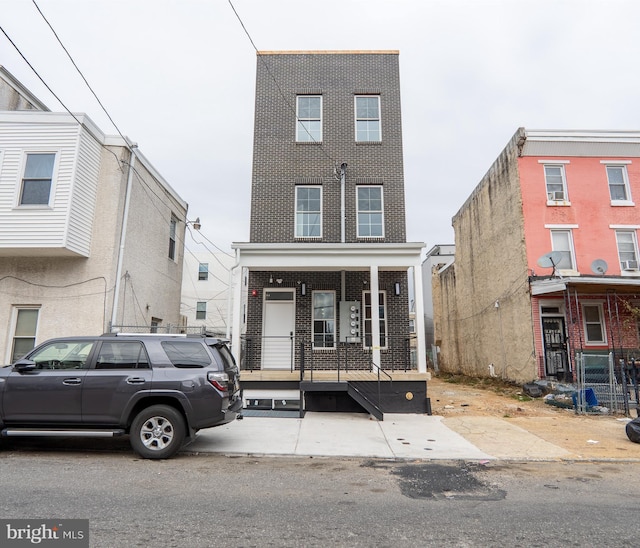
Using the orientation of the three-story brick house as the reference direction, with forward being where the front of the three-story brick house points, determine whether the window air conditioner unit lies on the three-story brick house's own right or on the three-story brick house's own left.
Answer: on the three-story brick house's own left

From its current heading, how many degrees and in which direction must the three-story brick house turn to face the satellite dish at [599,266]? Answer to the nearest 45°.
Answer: approximately 90° to its left

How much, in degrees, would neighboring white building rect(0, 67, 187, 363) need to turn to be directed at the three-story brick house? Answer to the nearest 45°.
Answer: approximately 90° to its left

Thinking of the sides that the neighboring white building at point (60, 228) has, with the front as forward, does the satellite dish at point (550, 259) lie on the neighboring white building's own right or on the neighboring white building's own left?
on the neighboring white building's own left

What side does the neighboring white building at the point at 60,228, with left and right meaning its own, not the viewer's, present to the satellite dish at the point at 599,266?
left

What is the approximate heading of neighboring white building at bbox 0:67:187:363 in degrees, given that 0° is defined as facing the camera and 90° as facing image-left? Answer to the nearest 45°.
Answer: approximately 0°

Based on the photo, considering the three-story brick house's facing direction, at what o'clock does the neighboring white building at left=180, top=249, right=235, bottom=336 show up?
The neighboring white building is roughly at 5 o'clock from the three-story brick house.

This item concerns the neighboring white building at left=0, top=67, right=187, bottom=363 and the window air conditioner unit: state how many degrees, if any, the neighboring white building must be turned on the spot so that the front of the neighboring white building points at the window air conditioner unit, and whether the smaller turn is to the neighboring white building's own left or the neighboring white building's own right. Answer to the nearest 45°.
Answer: approximately 90° to the neighboring white building's own left

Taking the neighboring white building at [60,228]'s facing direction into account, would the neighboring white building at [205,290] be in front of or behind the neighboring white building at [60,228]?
behind

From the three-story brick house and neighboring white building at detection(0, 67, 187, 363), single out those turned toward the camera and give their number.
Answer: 2
